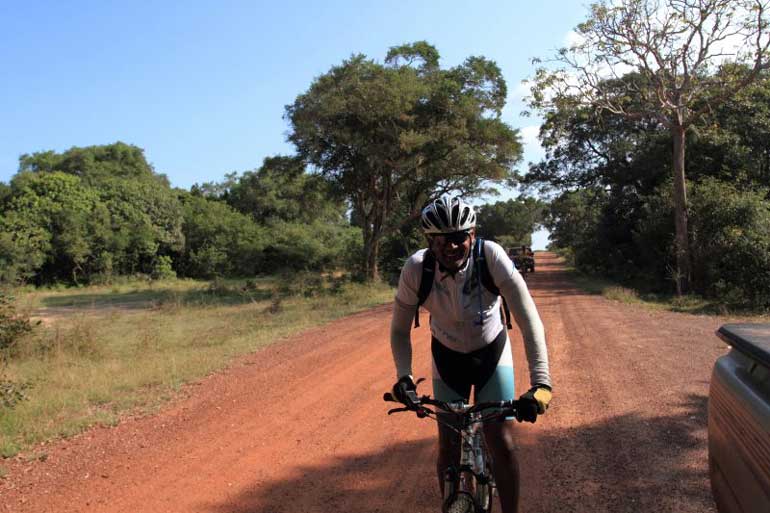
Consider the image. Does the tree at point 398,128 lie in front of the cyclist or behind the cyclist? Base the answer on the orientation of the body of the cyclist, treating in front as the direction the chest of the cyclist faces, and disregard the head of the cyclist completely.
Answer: behind

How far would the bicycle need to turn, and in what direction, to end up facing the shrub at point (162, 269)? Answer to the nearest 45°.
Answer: approximately 135° to its right

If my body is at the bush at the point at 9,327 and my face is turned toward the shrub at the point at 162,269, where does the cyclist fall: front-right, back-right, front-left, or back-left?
back-right

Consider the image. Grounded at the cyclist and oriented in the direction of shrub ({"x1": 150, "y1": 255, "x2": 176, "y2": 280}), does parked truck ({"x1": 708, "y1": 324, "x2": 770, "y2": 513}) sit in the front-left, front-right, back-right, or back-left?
back-right

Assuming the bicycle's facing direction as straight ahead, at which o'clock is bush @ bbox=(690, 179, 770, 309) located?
The bush is roughly at 7 o'clock from the bicycle.

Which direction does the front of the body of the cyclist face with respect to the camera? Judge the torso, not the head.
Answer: toward the camera

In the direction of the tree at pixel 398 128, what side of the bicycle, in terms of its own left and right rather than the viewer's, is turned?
back

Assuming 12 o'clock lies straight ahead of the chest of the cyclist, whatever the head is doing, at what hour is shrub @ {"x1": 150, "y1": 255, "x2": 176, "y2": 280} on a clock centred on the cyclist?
The shrub is roughly at 5 o'clock from the cyclist.

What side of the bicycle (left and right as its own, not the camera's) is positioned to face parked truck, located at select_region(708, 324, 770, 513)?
left

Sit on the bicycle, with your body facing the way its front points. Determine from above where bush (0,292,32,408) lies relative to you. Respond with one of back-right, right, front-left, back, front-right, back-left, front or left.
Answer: back-right

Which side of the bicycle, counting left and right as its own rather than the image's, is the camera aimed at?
front

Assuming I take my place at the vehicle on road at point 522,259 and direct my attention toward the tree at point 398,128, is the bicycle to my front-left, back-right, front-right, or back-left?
front-left

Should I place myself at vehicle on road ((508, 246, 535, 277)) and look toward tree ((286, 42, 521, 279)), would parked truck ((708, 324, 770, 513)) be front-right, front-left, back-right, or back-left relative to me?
front-left

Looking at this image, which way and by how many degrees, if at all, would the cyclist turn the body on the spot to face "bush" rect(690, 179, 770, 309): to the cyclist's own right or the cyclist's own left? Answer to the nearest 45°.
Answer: approximately 135° to the cyclist's own left
